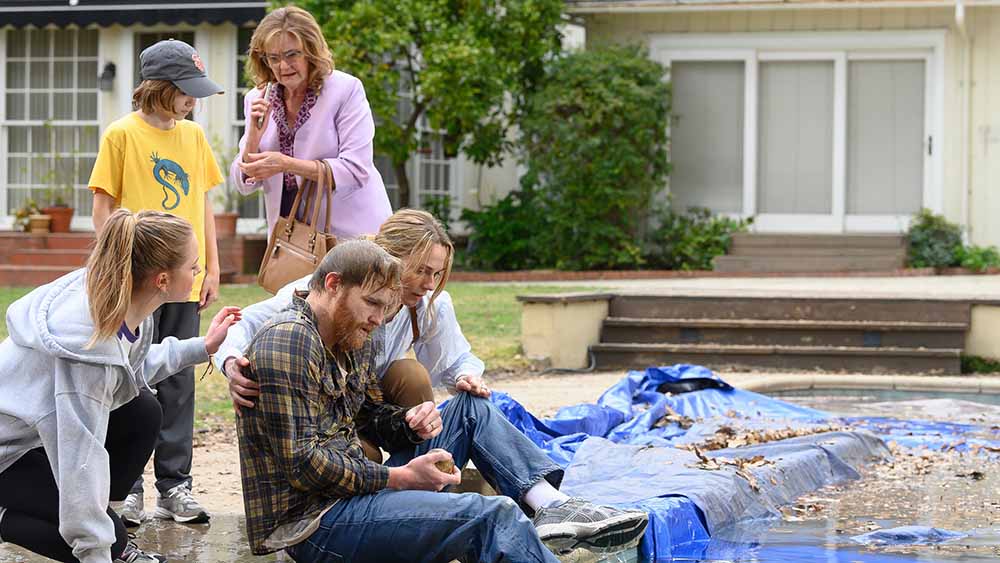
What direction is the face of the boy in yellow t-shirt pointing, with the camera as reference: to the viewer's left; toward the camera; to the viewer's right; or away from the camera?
to the viewer's right

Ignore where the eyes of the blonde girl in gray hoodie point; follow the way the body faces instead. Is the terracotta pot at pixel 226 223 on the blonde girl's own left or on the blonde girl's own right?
on the blonde girl's own left

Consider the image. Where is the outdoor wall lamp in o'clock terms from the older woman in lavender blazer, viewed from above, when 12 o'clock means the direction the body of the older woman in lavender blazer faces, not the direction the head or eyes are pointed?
The outdoor wall lamp is roughly at 4 o'clock from the older woman in lavender blazer.

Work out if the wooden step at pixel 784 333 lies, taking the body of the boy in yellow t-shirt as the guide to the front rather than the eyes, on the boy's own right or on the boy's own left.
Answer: on the boy's own left

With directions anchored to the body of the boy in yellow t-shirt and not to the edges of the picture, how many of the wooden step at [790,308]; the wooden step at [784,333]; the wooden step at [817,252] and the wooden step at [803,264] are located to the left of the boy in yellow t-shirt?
4

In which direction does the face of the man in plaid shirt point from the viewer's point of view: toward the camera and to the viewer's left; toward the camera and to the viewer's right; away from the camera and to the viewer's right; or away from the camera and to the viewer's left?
toward the camera and to the viewer's right

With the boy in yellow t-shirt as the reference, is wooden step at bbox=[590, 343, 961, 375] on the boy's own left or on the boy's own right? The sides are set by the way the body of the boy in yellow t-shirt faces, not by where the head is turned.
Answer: on the boy's own left

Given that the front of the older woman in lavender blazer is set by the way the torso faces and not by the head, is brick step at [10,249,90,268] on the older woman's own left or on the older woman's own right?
on the older woman's own right

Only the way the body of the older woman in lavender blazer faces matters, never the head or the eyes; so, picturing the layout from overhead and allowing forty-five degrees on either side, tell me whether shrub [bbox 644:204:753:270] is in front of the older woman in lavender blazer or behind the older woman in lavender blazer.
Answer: behind

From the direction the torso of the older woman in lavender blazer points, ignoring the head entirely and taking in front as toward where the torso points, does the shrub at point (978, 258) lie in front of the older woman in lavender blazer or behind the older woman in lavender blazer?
behind

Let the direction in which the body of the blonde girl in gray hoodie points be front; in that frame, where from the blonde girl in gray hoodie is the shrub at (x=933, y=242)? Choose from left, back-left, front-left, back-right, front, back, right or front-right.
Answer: front-left

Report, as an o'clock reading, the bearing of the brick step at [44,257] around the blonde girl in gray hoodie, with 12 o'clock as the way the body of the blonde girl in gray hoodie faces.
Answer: The brick step is roughly at 9 o'clock from the blonde girl in gray hoodie.

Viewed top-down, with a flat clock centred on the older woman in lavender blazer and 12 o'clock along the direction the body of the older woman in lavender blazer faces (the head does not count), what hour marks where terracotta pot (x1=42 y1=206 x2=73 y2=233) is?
The terracotta pot is roughly at 4 o'clock from the older woman in lavender blazer.

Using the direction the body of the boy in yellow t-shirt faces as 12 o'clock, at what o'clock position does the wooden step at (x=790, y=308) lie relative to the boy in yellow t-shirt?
The wooden step is roughly at 9 o'clock from the boy in yellow t-shirt.

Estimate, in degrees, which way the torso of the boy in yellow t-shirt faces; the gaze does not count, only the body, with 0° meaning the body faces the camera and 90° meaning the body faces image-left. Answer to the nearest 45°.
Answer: approximately 315°

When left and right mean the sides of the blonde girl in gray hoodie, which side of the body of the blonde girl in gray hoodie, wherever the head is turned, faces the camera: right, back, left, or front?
right
